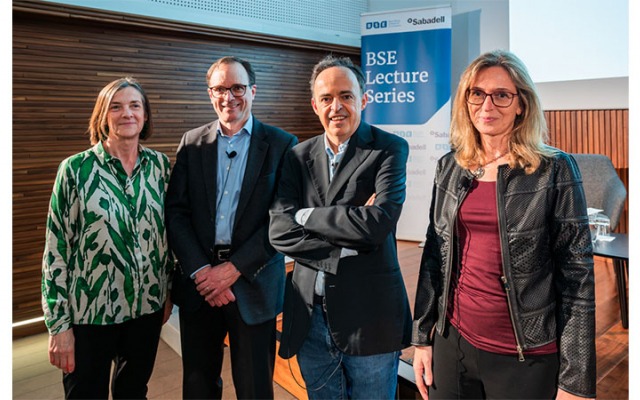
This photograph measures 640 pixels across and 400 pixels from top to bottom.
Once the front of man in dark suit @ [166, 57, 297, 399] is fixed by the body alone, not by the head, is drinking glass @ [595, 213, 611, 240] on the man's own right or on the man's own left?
on the man's own left

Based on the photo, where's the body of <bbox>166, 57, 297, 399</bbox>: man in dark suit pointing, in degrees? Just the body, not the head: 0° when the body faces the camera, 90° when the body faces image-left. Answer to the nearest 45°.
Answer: approximately 0°

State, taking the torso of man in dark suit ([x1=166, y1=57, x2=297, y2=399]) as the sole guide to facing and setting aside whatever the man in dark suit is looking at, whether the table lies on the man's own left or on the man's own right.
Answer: on the man's own left
